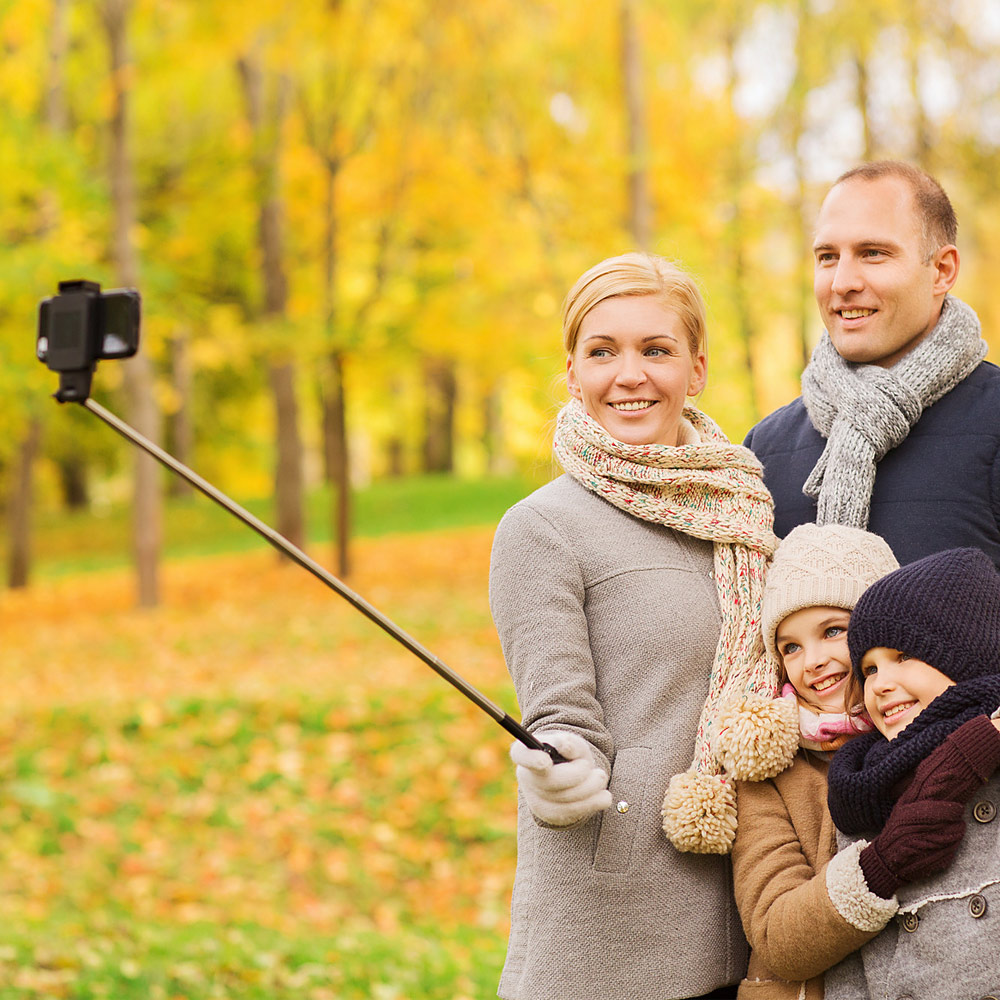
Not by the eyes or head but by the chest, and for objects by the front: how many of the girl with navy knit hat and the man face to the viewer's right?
0

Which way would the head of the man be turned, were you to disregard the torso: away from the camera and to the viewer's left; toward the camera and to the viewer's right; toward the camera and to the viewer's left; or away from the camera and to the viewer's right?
toward the camera and to the viewer's left

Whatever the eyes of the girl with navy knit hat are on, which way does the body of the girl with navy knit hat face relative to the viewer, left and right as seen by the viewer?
facing the viewer and to the left of the viewer

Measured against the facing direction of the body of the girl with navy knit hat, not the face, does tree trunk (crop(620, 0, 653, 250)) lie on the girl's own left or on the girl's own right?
on the girl's own right

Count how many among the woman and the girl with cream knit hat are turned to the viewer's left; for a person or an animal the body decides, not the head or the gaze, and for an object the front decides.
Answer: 0

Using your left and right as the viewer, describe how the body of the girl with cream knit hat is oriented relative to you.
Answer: facing the viewer and to the right of the viewer
